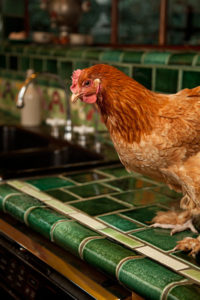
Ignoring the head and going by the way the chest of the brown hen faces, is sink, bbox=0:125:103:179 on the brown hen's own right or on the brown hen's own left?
on the brown hen's own right

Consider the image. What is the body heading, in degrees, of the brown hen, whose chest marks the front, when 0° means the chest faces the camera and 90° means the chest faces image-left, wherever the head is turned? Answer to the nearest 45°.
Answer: approximately 90°

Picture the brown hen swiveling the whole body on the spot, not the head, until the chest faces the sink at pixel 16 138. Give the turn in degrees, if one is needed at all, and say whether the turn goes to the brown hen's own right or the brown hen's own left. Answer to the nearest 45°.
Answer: approximately 45° to the brown hen's own right
